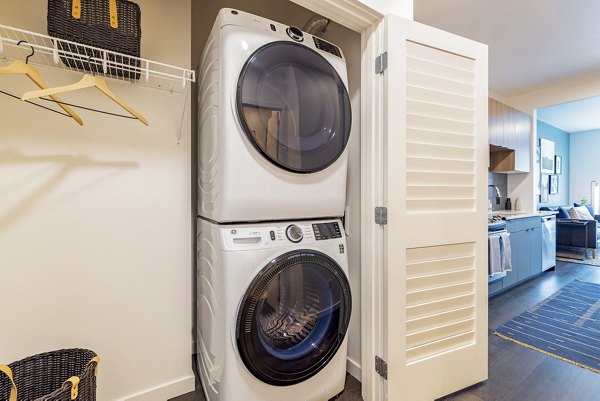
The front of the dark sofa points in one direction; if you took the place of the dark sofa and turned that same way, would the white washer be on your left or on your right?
on your right

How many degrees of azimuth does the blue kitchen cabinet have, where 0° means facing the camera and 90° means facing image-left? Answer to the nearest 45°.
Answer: approximately 315°

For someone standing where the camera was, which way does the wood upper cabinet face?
facing the viewer and to the right of the viewer

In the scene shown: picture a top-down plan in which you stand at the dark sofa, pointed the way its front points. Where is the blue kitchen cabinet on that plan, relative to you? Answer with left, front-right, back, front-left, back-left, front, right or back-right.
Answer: right

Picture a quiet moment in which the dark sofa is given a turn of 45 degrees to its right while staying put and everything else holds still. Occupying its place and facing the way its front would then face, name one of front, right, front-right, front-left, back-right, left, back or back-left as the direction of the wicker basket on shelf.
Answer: front-right

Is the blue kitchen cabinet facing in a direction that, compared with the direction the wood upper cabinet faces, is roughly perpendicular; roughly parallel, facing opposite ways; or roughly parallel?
roughly parallel
